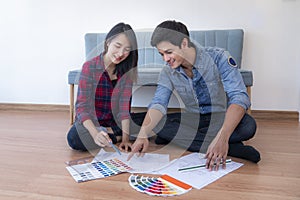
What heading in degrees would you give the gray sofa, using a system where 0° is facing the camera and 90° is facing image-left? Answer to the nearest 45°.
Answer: approximately 0°

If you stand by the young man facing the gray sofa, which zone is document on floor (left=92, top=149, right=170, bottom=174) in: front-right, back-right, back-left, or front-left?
back-left
